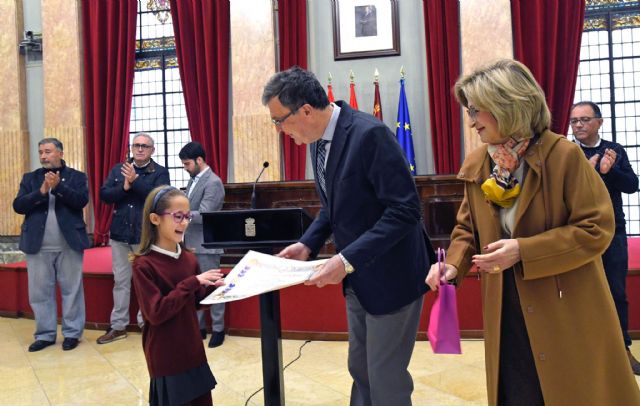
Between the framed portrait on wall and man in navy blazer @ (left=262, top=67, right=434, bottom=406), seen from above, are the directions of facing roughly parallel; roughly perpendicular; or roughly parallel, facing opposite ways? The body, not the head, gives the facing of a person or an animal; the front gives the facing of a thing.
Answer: roughly perpendicular

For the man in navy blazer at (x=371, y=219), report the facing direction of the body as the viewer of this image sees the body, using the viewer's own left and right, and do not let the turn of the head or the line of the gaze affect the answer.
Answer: facing to the left of the viewer

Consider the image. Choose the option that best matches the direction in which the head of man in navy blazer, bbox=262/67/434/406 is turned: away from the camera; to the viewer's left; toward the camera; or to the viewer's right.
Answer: to the viewer's left

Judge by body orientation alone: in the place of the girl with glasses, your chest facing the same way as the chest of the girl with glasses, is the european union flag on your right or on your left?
on your left

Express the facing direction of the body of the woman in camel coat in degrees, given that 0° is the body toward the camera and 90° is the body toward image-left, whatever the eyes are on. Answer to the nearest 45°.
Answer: approximately 45°

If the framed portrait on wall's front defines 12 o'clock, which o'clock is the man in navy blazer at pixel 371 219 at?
The man in navy blazer is roughly at 12 o'clock from the framed portrait on wall.

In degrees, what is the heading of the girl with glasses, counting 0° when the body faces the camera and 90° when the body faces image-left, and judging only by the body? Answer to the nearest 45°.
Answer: approximately 315°

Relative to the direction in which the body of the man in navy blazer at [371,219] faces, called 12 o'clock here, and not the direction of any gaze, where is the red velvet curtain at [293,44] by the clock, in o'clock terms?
The red velvet curtain is roughly at 3 o'clock from the man in navy blazer.

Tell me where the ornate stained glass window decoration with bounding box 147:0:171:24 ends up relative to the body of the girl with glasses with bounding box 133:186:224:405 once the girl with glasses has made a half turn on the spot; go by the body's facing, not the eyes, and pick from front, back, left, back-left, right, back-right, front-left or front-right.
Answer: front-right
